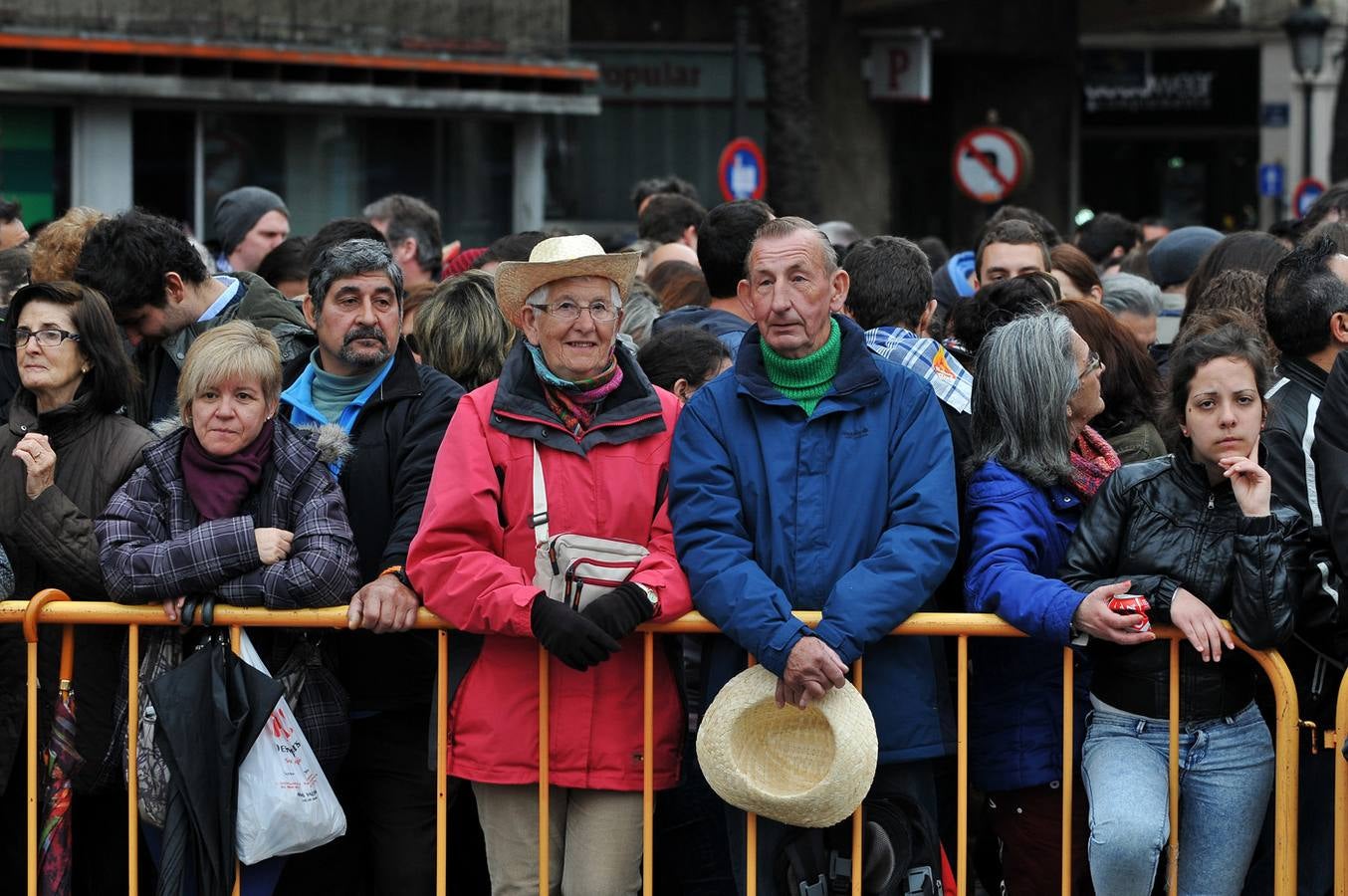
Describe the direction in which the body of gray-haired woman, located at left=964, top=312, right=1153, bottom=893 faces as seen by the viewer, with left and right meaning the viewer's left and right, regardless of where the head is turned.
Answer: facing to the right of the viewer

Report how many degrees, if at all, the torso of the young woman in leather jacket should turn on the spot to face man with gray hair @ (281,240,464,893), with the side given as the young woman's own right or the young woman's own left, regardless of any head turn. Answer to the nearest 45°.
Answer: approximately 90° to the young woman's own right

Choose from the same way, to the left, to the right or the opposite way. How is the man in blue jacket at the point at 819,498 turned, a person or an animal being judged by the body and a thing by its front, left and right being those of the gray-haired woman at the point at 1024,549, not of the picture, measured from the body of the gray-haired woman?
to the right

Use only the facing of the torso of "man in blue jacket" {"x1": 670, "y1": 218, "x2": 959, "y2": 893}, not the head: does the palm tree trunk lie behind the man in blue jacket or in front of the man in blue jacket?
behind

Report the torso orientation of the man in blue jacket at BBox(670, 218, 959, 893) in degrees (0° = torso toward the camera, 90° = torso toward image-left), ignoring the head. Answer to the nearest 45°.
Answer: approximately 0°

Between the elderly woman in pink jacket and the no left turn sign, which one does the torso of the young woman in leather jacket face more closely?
the elderly woman in pink jacket

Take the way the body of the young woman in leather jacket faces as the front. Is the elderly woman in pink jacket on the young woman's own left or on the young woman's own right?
on the young woman's own right

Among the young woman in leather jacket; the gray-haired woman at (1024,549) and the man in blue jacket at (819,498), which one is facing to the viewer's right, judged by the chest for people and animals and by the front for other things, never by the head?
the gray-haired woman

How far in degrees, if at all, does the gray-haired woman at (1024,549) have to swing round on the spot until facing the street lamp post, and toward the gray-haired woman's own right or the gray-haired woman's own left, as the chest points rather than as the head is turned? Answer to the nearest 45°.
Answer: approximately 90° to the gray-haired woman's own left
